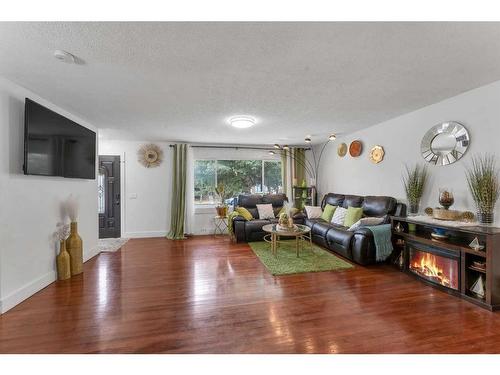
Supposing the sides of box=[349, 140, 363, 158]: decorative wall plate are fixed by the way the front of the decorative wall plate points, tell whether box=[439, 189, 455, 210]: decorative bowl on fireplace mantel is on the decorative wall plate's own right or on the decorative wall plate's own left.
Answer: on the decorative wall plate's own left

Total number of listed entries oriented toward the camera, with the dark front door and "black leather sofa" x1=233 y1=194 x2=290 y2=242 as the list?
2

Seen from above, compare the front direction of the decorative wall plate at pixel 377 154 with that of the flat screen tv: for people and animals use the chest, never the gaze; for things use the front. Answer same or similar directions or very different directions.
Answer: very different directions

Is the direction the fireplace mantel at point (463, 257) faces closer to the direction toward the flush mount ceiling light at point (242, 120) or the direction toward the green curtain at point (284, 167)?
the flush mount ceiling light

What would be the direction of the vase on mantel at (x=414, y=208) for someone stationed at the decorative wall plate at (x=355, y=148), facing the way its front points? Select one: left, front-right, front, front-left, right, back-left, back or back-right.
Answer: left

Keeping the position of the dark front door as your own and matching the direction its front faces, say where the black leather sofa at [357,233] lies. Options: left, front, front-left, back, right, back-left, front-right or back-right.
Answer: front-left

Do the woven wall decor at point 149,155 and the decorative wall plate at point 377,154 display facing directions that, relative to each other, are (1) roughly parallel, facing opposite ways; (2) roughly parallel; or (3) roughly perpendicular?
roughly perpendicular

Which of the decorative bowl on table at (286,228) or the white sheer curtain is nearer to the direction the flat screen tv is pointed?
the decorative bowl on table

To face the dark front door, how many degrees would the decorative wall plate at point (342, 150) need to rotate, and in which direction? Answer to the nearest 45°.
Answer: approximately 45° to its right

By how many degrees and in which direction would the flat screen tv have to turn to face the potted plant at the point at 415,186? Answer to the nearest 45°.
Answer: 0° — it already faces it

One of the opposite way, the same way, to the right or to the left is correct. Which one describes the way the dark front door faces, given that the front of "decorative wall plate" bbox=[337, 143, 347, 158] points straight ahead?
to the left

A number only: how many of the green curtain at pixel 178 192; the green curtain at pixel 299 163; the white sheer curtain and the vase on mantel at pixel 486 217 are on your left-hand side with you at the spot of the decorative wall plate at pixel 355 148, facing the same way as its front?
1

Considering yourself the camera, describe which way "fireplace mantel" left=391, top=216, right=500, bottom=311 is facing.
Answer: facing the viewer and to the left of the viewer

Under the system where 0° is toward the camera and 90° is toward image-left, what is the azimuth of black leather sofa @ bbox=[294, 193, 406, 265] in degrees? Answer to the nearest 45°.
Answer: approximately 45°

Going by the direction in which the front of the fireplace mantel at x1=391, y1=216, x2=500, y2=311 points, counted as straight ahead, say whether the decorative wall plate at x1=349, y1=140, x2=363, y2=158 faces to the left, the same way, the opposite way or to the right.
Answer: the same way

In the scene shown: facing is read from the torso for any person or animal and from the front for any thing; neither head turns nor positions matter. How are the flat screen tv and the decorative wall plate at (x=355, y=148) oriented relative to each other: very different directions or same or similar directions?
very different directions

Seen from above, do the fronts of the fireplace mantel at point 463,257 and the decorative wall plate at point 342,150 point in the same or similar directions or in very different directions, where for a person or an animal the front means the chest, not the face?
same or similar directions

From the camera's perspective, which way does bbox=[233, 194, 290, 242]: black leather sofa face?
toward the camera

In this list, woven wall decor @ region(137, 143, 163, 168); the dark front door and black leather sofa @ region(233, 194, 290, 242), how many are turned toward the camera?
3

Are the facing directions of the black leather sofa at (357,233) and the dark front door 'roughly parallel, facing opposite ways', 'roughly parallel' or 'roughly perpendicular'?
roughly perpendicular

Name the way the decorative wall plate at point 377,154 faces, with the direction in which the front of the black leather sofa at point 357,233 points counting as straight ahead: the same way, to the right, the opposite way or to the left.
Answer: the same way

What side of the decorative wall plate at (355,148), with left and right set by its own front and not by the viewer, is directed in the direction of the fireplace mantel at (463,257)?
left
